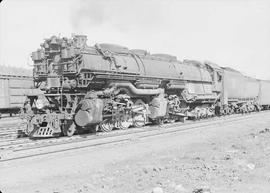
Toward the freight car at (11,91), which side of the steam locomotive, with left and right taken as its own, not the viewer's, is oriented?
right

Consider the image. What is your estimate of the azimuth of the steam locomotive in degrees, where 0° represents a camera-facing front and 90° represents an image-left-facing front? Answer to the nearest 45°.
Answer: approximately 45°

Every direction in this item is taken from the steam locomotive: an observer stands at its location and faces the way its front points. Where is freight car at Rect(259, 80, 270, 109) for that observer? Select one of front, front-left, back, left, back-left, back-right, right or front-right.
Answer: back
